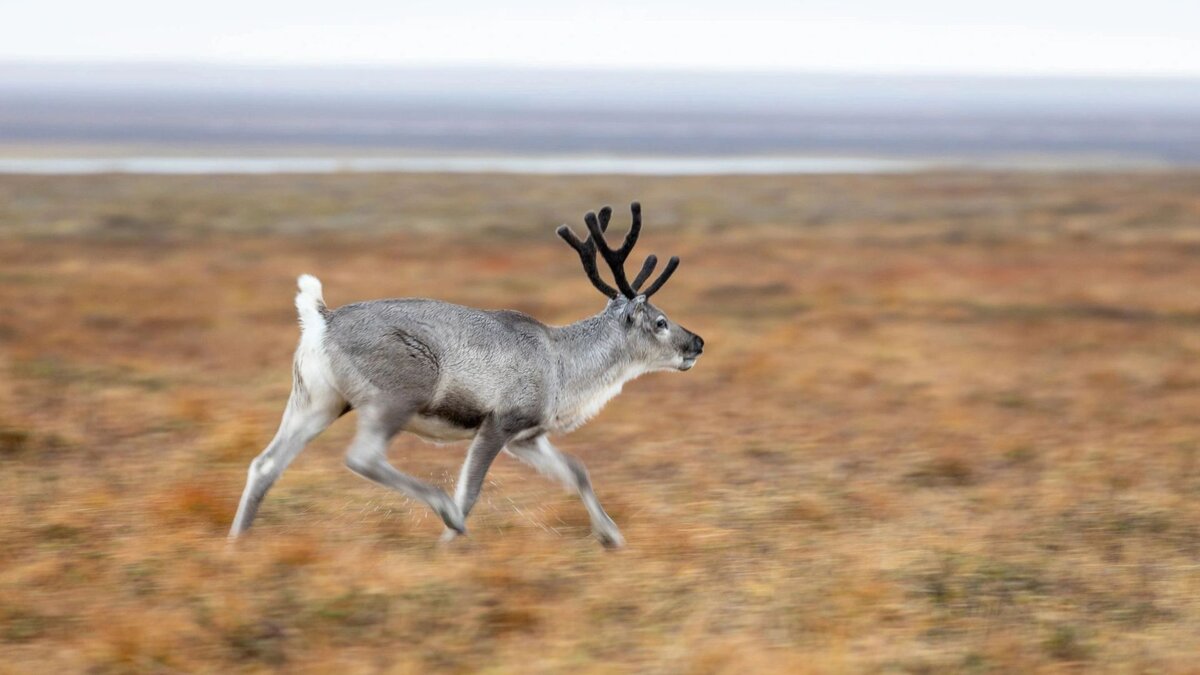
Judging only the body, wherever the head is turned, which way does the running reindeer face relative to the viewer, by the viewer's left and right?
facing to the right of the viewer

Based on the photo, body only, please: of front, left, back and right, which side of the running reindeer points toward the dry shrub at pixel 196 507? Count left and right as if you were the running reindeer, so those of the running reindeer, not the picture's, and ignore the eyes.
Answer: back
